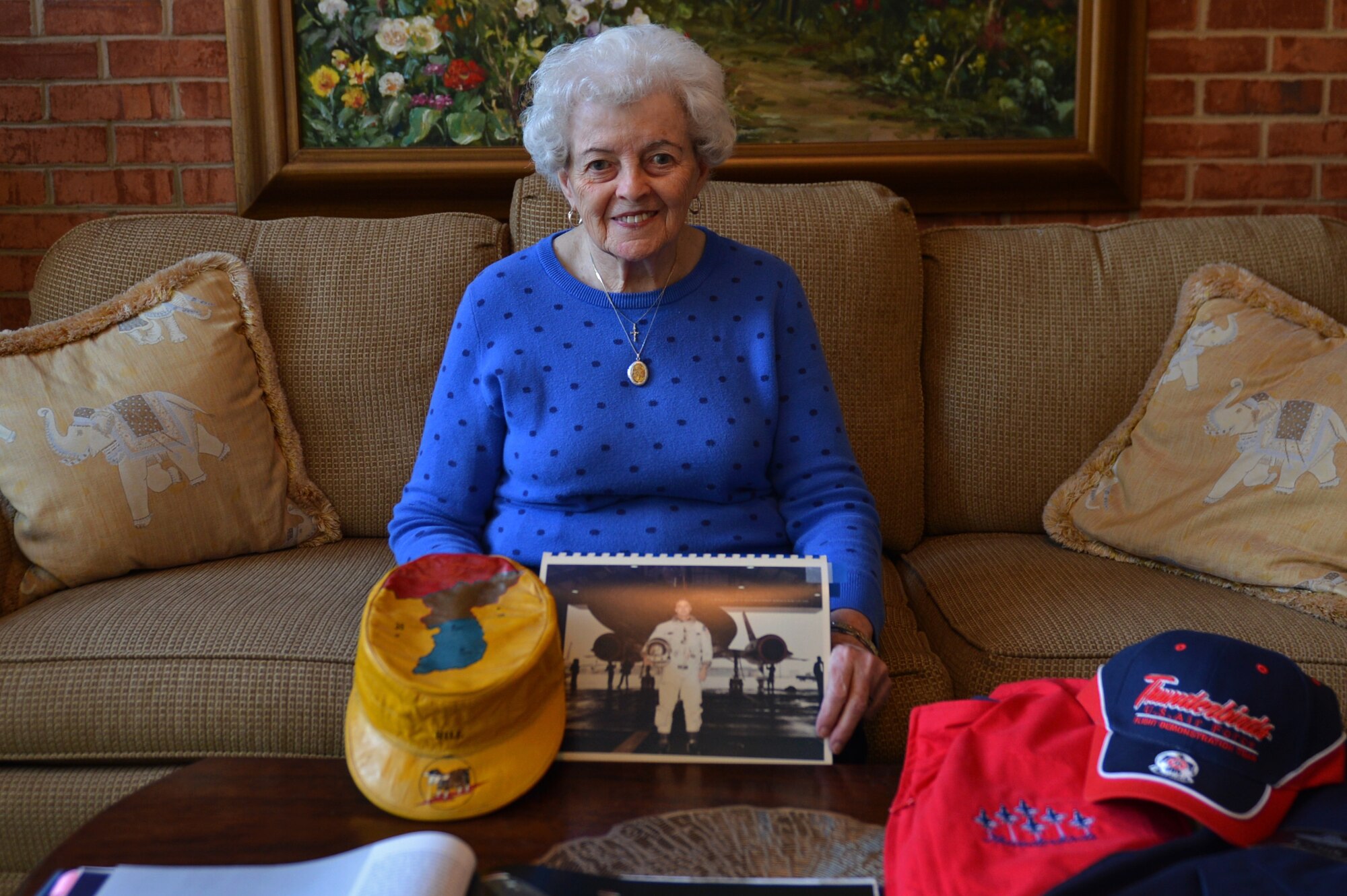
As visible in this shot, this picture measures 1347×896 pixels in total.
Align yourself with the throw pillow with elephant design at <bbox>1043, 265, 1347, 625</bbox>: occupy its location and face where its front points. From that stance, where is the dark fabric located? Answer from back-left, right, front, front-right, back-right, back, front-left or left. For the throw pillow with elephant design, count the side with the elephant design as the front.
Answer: front-left

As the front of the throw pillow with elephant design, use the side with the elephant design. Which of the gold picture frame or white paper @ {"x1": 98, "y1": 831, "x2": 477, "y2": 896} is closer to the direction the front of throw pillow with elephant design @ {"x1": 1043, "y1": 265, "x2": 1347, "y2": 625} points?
the white paper

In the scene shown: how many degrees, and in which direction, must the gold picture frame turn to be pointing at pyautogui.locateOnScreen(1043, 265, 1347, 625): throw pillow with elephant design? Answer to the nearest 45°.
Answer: approximately 45° to its left

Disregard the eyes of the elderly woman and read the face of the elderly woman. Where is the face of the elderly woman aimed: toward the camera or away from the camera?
toward the camera

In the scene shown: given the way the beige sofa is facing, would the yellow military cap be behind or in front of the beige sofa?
in front

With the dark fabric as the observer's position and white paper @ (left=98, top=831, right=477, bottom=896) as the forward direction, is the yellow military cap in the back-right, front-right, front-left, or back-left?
front-right

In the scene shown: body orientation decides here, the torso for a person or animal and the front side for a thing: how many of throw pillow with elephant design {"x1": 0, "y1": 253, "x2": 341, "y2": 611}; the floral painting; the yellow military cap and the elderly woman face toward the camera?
4

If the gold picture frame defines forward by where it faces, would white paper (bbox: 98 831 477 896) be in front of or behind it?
in front

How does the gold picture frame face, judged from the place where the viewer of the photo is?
facing the viewer

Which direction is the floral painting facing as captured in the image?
toward the camera

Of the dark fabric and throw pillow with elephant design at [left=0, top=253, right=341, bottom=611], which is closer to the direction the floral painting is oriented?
the dark fabric

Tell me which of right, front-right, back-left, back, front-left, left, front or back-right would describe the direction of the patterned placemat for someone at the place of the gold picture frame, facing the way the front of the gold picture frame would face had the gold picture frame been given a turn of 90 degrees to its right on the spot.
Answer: left

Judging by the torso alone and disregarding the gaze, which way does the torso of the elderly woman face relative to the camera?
toward the camera
